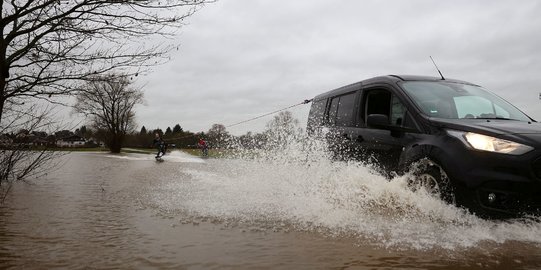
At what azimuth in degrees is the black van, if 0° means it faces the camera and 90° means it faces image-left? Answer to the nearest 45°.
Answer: approximately 315°

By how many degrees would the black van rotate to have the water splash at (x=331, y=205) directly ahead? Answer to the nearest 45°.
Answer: approximately 135° to its right
